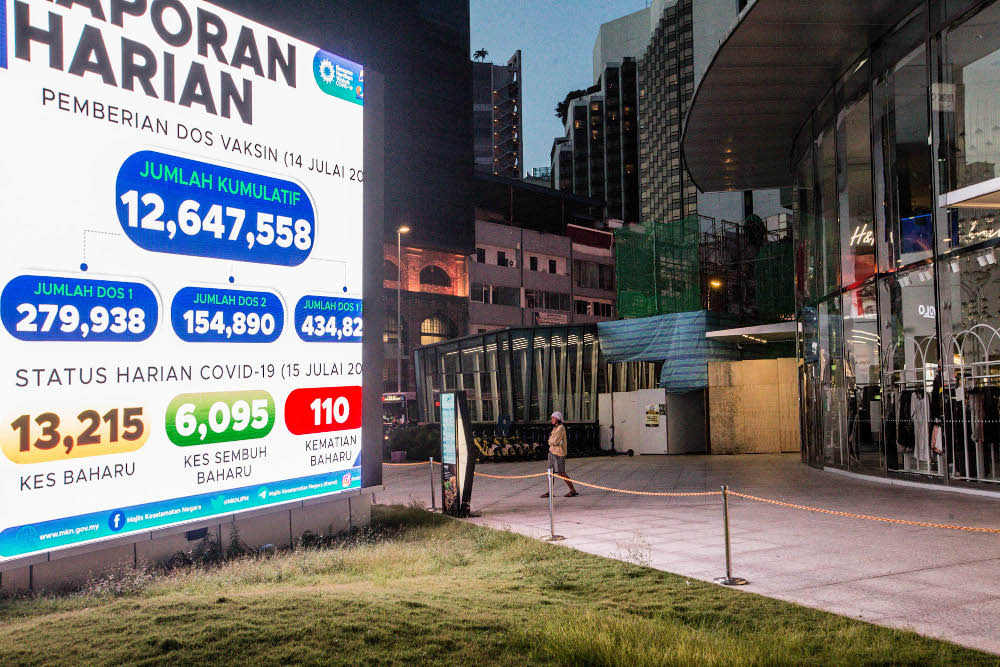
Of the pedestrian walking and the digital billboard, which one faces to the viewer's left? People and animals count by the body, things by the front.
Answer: the pedestrian walking

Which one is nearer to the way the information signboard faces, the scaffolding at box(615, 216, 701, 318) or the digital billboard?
the digital billboard

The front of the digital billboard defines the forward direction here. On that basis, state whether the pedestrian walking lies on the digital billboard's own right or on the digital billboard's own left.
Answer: on the digital billboard's own left

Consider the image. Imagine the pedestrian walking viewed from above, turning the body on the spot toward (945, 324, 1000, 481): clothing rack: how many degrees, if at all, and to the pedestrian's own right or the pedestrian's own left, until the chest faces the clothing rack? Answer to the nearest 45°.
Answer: approximately 180°

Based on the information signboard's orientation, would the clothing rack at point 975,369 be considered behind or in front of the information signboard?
behind

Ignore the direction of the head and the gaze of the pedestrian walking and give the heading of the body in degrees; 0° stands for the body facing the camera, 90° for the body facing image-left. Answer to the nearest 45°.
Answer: approximately 90°

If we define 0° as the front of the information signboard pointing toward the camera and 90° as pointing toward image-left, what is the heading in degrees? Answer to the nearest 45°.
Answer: approximately 45°

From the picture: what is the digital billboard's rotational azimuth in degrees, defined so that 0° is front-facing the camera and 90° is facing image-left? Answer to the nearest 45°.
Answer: approximately 315°

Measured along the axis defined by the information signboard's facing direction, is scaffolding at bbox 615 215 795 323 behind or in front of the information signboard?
behind

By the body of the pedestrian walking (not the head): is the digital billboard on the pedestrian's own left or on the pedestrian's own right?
on the pedestrian's own left

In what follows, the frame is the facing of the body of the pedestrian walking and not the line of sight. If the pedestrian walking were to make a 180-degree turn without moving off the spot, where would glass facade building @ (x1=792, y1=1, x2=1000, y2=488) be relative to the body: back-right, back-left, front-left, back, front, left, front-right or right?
front

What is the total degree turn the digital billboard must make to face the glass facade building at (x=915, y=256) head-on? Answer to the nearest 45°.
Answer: approximately 45° to its left

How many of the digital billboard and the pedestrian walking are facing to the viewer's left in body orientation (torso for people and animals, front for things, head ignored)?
1

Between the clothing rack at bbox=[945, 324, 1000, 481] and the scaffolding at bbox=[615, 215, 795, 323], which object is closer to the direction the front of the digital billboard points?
the clothing rack
